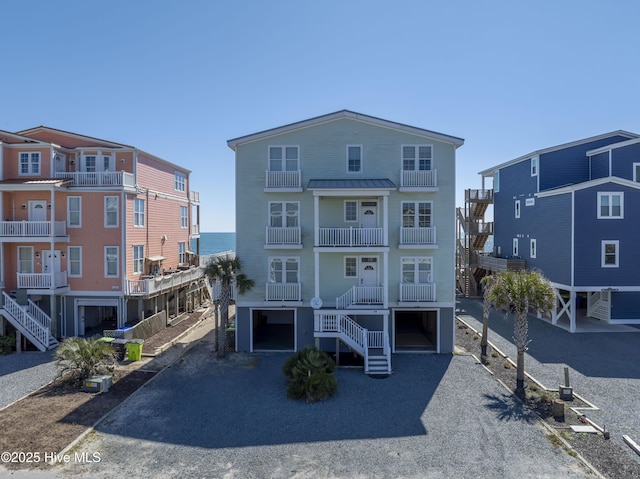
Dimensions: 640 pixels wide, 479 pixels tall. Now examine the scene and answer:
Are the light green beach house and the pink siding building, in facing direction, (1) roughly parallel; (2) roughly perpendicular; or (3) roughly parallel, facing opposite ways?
roughly parallel

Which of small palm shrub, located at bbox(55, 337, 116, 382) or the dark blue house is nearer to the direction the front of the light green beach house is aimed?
the small palm shrub

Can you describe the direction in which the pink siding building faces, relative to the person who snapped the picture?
facing the viewer and to the left of the viewer

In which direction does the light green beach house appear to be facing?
toward the camera

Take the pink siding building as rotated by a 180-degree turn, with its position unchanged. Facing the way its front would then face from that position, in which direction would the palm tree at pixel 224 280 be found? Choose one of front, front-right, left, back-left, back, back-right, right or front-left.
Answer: right

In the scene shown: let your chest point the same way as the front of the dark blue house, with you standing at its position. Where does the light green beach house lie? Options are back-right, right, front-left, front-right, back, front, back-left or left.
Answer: right

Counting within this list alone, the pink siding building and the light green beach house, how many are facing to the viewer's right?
0

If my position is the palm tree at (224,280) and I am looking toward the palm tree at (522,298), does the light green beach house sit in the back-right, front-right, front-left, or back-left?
front-left

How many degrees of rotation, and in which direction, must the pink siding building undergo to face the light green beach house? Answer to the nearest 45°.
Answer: approximately 90° to its left

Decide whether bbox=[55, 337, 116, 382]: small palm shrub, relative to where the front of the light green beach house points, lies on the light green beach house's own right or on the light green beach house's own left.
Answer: on the light green beach house's own right

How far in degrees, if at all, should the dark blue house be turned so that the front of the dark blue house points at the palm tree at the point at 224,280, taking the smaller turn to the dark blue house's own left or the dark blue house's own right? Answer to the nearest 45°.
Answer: approximately 90° to the dark blue house's own right

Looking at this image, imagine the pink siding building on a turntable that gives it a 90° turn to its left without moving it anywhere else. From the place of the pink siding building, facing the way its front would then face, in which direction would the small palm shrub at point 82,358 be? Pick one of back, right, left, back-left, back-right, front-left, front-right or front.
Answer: front-right
